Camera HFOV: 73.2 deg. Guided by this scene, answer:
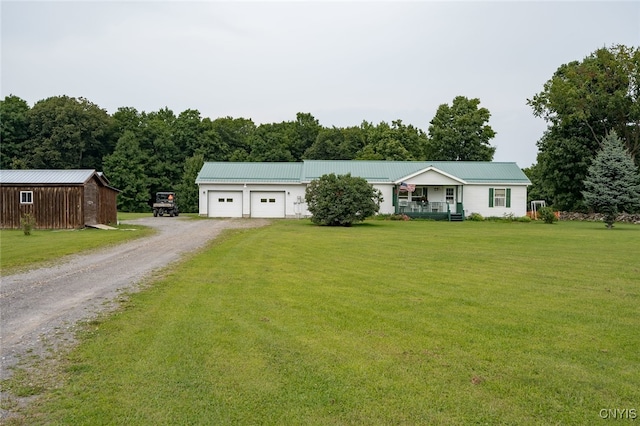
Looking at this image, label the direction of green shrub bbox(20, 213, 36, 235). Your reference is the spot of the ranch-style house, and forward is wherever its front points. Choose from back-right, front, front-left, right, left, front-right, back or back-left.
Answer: front-right

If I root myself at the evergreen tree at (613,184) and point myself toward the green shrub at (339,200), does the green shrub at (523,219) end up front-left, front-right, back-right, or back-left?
front-right

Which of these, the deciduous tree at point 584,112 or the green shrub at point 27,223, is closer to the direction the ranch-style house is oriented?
the green shrub

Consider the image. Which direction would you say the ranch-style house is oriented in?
toward the camera

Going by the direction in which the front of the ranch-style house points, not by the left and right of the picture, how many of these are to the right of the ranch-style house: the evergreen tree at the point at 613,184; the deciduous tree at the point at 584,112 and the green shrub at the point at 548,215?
0

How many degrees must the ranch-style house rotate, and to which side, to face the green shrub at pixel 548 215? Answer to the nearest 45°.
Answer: approximately 90° to its left

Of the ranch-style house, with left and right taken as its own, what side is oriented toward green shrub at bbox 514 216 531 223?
left

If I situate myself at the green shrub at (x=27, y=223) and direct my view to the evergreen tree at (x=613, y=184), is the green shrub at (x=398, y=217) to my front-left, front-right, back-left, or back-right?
front-left

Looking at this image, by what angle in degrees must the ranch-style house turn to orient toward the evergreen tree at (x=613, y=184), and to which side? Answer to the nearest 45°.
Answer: approximately 90° to its left

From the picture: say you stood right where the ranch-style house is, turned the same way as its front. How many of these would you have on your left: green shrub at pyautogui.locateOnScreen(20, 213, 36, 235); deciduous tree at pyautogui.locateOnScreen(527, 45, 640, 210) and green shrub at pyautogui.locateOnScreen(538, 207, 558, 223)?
2

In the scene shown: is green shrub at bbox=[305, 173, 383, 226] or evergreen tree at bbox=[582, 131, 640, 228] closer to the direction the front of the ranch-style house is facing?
the green shrub

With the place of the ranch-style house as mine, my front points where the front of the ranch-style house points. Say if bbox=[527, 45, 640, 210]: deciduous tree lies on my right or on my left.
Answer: on my left

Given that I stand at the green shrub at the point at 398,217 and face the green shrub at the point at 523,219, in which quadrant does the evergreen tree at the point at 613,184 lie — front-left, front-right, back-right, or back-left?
front-right
